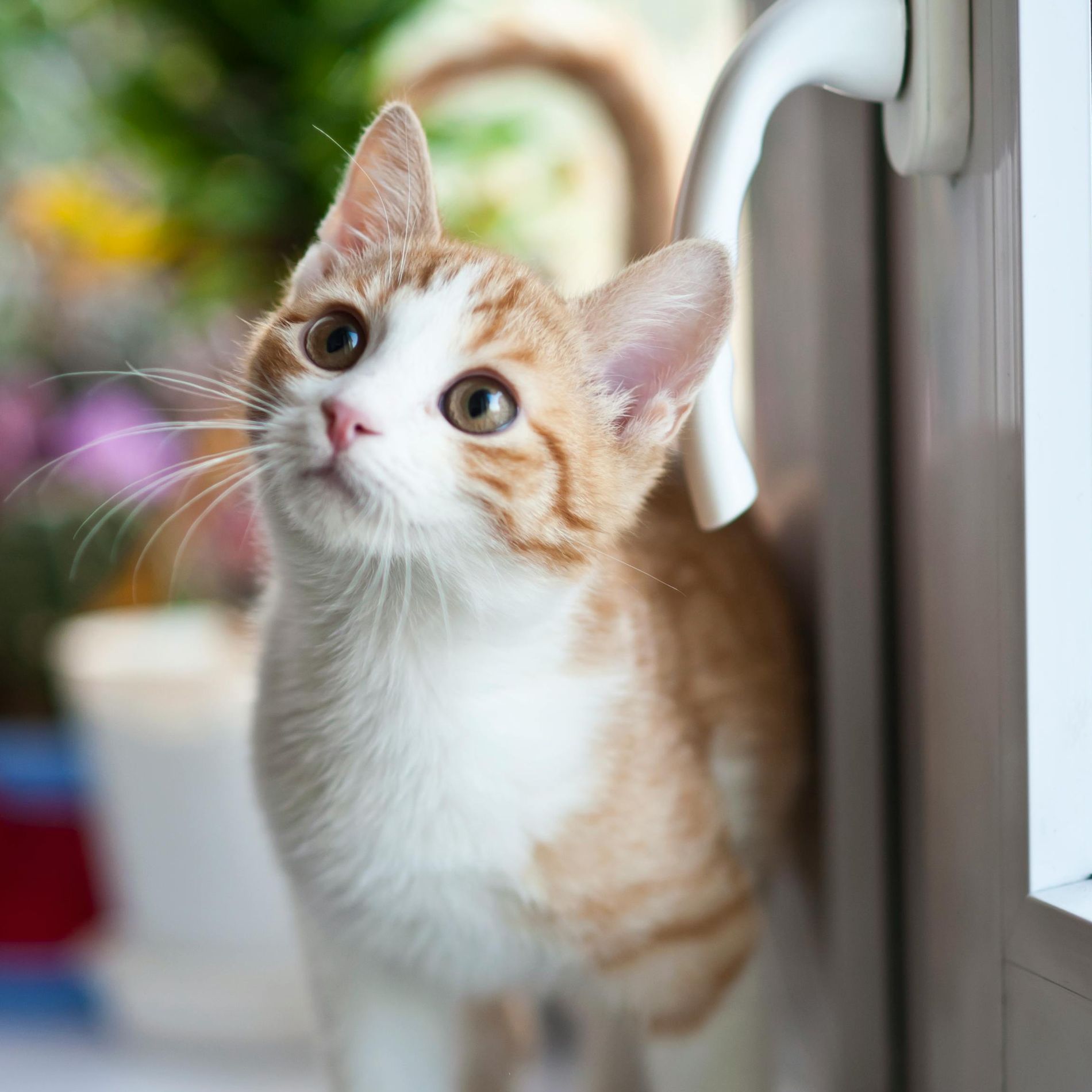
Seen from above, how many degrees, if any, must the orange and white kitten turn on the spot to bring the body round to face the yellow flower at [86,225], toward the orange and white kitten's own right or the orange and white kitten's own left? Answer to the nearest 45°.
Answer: approximately 90° to the orange and white kitten's own right

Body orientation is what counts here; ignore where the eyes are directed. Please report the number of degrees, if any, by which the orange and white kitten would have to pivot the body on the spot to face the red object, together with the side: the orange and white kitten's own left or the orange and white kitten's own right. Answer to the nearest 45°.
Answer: approximately 90° to the orange and white kitten's own right

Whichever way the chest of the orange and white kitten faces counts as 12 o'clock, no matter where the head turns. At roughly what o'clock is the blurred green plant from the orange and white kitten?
The blurred green plant is roughly at 4 o'clock from the orange and white kitten.

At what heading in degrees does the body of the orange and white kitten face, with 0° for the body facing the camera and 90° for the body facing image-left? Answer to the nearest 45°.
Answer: approximately 45°

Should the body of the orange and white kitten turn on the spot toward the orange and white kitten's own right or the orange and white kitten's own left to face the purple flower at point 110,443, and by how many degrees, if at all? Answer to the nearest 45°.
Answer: approximately 90° to the orange and white kitten's own right
